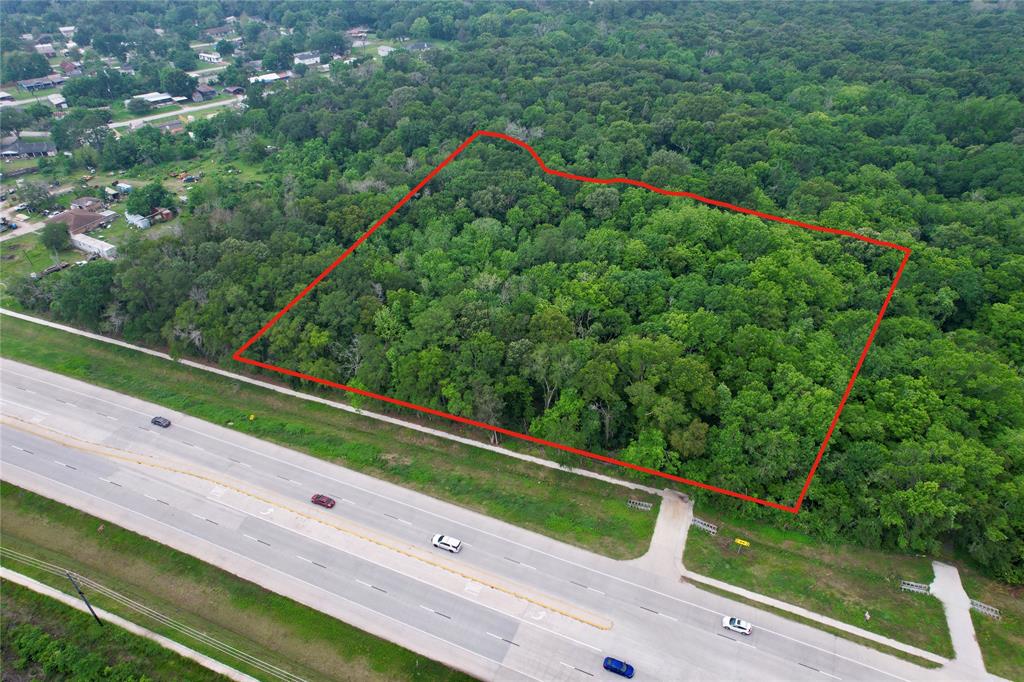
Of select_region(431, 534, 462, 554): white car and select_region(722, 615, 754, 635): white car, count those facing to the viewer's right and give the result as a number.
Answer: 0

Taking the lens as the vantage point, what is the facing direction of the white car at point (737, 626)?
facing away from the viewer and to the left of the viewer

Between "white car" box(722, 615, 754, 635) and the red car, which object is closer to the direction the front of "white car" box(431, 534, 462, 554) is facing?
the red car

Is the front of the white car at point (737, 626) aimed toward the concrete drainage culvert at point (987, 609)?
no

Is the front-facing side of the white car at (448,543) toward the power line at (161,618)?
no

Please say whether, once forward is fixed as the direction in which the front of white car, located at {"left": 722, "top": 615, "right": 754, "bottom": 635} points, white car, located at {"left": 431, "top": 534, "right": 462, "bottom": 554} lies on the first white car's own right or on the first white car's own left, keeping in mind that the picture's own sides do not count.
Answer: on the first white car's own left

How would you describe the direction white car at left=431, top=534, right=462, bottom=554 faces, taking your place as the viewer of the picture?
facing away from the viewer and to the left of the viewer

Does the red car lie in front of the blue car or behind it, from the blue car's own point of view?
behind

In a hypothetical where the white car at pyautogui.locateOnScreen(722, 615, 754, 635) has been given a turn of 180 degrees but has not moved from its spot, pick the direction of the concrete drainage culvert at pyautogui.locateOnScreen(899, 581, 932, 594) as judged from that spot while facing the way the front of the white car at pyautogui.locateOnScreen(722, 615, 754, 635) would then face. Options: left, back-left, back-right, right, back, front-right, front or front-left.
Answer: left

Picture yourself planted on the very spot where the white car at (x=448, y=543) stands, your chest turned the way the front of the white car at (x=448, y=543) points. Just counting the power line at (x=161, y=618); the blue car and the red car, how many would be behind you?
1

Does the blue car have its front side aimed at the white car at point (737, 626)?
no

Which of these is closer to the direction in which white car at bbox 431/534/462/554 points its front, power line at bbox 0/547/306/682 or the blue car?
the power line

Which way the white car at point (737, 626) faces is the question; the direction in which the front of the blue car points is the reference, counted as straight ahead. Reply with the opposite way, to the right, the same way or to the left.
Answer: the opposite way
